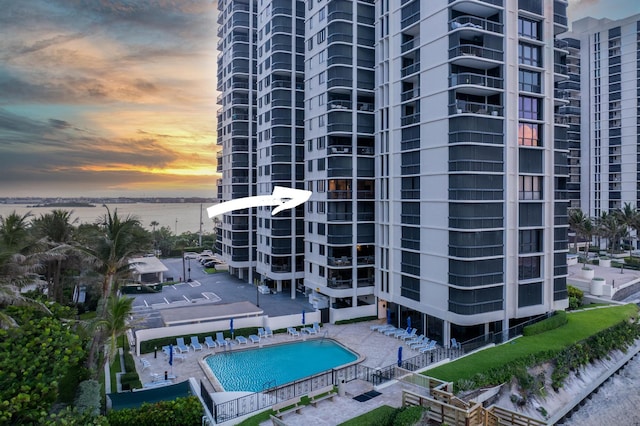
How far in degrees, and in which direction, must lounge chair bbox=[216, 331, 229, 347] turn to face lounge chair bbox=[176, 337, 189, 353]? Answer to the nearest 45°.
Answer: approximately 135° to its right

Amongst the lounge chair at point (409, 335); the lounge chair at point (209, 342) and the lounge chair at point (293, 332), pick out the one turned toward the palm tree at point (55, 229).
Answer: the lounge chair at point (409, 335)

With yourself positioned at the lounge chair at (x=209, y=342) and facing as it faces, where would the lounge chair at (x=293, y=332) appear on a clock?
the lounge chair at (x=293, y=332) is roughly at 10 o'clock from the lounge chair at (x=209, y=342).

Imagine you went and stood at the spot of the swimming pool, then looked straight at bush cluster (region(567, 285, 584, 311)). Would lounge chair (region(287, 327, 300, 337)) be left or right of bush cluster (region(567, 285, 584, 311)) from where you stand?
left

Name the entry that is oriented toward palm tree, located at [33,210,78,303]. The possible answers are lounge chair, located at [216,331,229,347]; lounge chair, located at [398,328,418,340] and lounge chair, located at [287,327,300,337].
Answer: lounge chair, located at [398,328,418,340]

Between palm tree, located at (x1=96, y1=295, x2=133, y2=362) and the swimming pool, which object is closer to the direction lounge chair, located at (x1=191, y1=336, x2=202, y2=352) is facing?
the swimming pool

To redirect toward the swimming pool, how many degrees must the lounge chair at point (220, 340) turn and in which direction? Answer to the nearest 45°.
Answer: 0° — it already faces it

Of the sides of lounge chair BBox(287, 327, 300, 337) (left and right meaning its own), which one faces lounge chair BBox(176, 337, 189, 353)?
right

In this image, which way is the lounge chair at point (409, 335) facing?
to the viewer's left

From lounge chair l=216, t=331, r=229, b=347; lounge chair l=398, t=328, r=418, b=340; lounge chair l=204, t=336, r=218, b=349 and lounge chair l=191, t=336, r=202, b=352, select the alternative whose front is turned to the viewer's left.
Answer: lounge chair l=398, t=328, r=418, b=340
